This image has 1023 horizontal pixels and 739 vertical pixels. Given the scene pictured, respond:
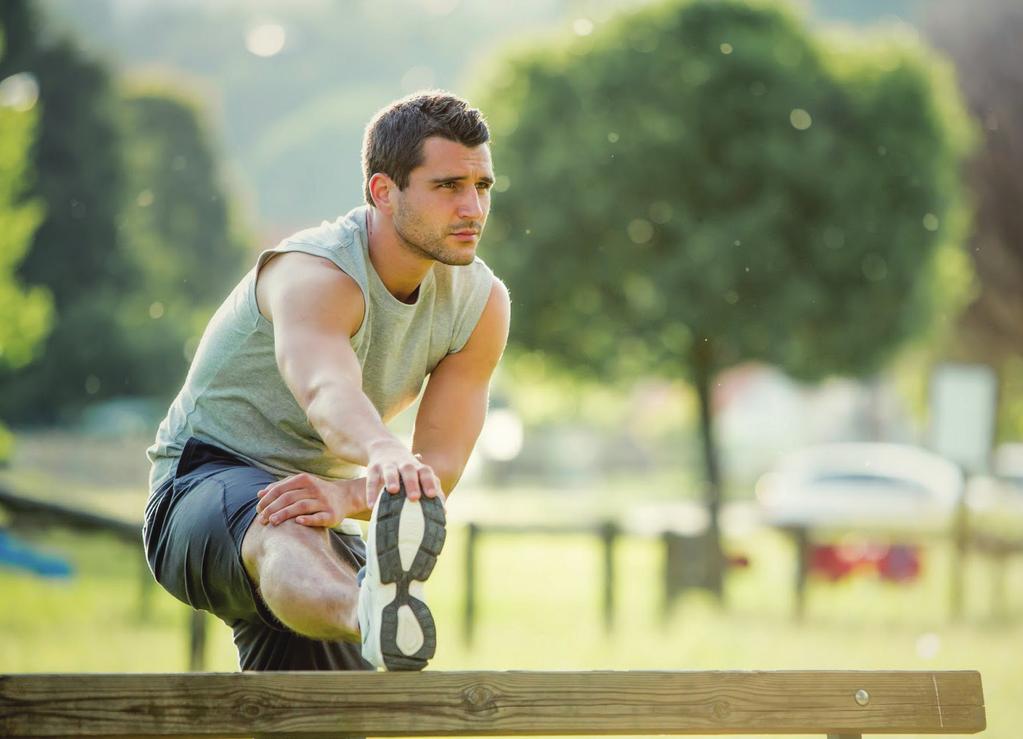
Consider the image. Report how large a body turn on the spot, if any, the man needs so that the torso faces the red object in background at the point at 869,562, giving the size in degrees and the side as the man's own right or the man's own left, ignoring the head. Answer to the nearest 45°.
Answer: approximately 90° to the man's own left

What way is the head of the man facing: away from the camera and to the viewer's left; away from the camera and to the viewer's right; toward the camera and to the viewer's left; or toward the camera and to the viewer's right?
toward the camera and to the viewer's right

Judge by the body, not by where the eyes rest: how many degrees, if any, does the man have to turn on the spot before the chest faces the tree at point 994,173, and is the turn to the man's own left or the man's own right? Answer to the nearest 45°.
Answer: approximately 90° to the man's own left

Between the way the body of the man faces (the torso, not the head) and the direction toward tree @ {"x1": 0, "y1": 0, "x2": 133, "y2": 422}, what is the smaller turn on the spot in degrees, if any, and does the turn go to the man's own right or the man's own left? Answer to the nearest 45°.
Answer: approximately 135° to the man's own left

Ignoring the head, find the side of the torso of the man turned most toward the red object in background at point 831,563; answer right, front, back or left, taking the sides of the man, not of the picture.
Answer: left

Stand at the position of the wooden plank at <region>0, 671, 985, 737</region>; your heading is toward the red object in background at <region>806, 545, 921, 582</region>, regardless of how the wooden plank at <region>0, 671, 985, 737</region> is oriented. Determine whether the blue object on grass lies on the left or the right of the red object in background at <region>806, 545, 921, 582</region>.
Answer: left

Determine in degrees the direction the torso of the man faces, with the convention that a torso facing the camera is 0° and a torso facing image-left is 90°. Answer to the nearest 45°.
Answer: approximately 315°

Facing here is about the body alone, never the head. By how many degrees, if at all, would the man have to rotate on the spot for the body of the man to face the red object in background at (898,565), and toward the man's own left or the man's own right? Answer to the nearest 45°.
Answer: approximately 90° to the man's own left
